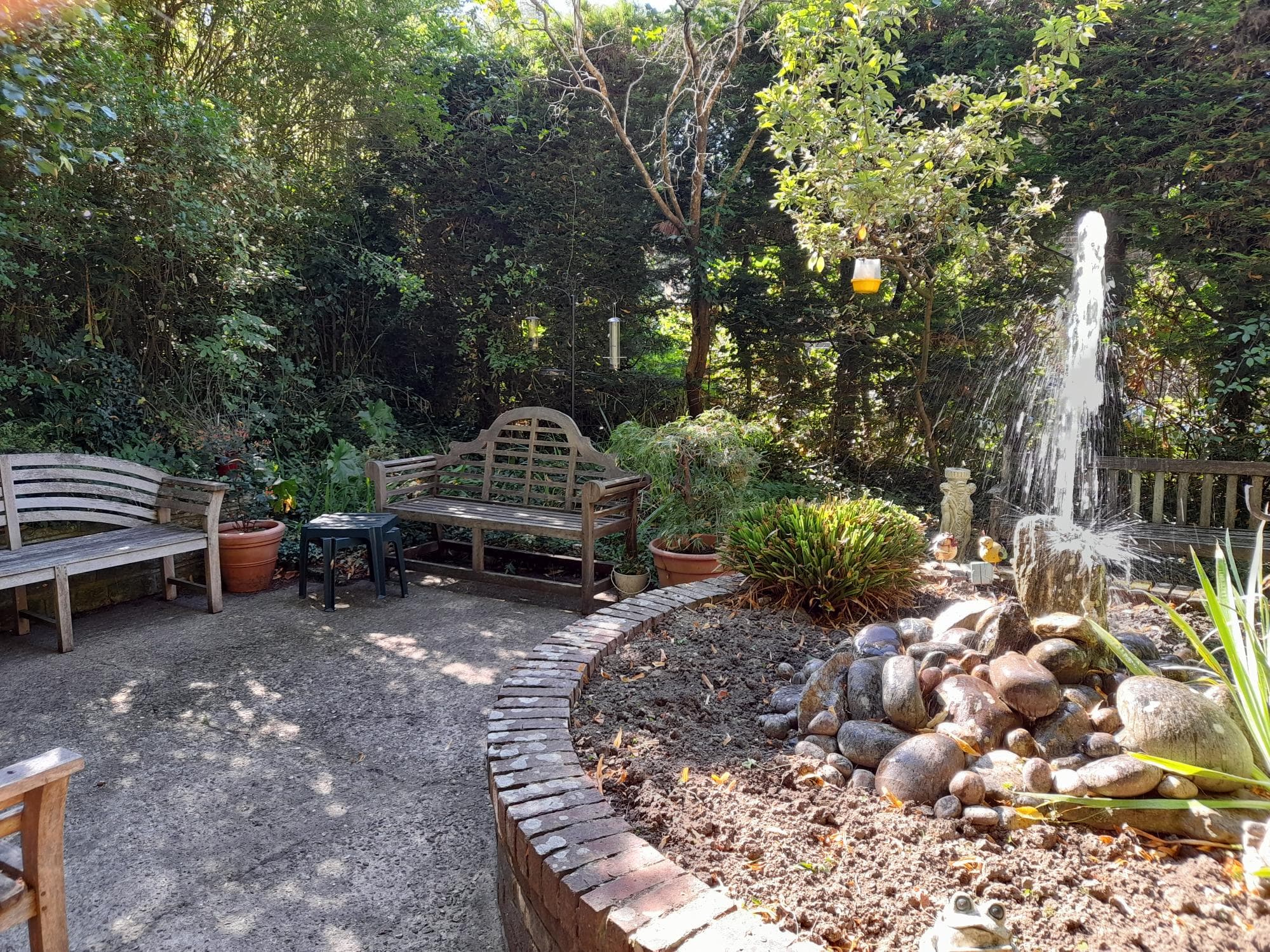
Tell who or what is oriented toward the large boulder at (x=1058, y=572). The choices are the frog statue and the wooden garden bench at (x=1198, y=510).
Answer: the wooden garden bench

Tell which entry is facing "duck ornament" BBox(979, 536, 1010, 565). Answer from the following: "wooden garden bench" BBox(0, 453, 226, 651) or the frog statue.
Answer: the wooden garden bench

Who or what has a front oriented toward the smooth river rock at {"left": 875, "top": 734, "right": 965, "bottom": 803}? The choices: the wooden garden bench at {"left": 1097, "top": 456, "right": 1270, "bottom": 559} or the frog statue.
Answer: the wooden garden bench

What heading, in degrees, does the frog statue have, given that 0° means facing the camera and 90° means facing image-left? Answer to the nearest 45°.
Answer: approximately 315°

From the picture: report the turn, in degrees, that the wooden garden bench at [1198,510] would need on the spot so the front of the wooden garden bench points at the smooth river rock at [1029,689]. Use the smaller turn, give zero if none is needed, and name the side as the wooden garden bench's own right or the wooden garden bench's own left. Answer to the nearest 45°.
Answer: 0° — it already faces it

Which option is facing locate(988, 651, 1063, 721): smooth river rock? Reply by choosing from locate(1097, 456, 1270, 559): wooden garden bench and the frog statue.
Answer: the wooden garden bench

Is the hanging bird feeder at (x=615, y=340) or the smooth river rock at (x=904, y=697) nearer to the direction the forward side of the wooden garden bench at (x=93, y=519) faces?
the smooth river rock

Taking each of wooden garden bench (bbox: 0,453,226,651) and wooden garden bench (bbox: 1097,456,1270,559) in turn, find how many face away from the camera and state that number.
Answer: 0

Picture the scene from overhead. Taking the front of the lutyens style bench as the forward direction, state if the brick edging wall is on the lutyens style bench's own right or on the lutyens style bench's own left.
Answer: on the lutyens style bench's own left

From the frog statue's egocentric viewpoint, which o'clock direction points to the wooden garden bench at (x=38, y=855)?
The wooden garden bench is roughly at 4 o'clock from the frog statue.

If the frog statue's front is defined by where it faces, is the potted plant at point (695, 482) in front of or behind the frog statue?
behind

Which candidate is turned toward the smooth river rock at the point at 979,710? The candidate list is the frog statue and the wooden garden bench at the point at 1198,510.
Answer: the wooden garden bench

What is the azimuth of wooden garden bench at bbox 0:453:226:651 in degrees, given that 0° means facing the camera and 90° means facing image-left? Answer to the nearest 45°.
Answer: approximately 315°

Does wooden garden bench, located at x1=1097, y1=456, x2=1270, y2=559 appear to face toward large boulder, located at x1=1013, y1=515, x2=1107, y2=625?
yes

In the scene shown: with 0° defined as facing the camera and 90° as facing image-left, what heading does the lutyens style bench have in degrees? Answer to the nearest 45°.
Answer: approximately 45°

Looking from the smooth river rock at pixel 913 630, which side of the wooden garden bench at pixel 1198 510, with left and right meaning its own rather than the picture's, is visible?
front

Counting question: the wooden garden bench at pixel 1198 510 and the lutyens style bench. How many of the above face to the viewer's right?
0
